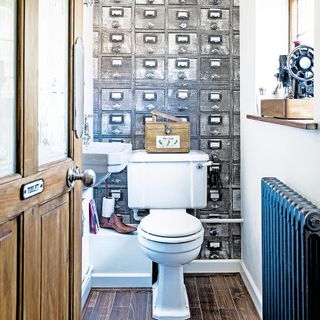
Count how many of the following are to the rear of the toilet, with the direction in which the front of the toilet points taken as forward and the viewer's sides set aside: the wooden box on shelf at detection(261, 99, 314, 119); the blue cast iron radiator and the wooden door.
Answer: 0

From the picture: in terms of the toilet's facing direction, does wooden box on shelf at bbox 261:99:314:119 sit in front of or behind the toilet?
in front

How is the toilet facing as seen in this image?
toward the camera

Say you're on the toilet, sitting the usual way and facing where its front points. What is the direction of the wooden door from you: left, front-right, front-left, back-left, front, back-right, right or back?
front
